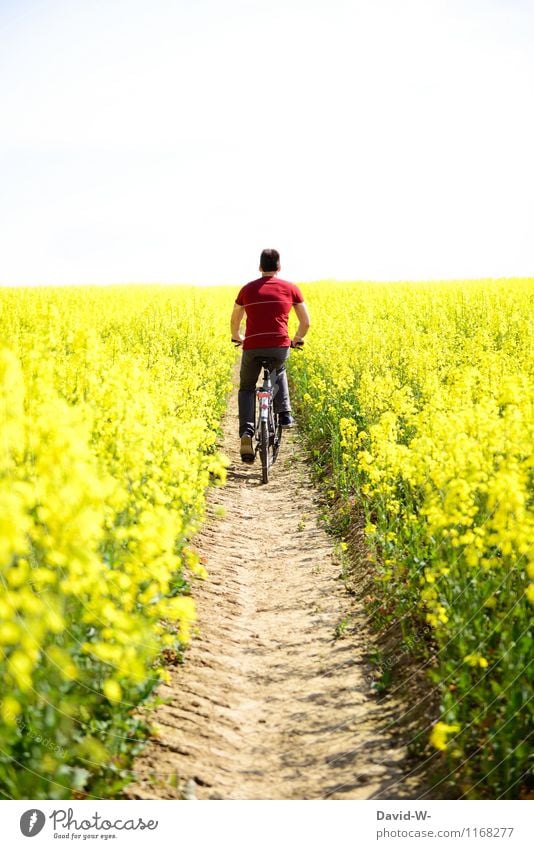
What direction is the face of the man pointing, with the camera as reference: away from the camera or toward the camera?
away from the camera

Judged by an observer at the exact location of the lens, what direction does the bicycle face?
facing away from the viewer

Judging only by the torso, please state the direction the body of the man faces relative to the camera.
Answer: away from the camera
